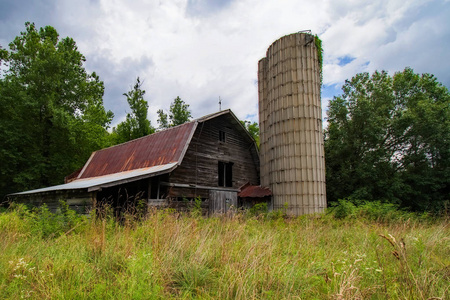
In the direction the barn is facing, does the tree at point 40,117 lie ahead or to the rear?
to the rear

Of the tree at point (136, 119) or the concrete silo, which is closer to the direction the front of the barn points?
the concrete silo

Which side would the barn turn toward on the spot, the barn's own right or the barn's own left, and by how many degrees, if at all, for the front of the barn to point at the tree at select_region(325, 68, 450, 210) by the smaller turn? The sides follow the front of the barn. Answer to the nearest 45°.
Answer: approximately 45° to the barn's own left

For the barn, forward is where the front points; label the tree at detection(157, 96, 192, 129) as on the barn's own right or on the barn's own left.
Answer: on the barn's own left

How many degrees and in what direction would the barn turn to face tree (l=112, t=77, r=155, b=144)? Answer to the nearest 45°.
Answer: approximately 135° to its left

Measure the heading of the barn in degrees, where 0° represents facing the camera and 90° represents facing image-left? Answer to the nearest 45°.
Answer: approximately 315°

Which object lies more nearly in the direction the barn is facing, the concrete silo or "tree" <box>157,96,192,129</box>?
the concrete silo

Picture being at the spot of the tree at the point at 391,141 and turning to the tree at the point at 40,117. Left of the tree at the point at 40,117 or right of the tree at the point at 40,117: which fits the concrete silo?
left
